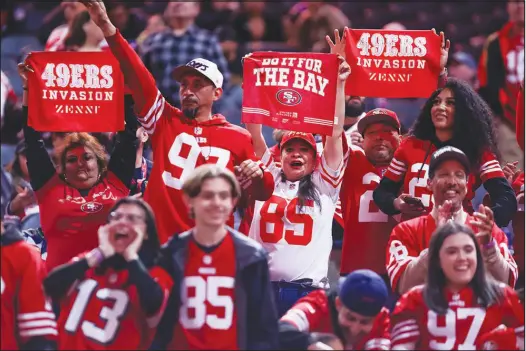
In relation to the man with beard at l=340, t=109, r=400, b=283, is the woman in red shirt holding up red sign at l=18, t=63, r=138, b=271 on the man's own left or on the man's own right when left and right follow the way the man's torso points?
on the man's own right

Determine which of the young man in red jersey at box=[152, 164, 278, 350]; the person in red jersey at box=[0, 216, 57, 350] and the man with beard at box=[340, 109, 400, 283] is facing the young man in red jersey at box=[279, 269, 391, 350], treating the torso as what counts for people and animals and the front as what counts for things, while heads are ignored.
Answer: the man with beard

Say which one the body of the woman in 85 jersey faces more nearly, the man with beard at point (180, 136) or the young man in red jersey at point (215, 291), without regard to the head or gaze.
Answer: the young man in red jersey

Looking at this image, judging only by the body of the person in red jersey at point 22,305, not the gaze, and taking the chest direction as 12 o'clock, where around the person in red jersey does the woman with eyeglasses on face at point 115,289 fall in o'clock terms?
The woman with eyeglasses on face is roughly at 8 o'clock from the person in red jersey.

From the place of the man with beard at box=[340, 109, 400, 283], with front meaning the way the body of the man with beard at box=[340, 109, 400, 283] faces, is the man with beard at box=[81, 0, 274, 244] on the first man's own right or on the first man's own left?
on the first man's own right

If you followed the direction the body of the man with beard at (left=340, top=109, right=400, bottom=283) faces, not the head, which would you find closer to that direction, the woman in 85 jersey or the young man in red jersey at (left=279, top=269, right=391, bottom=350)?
the young man in red jersey

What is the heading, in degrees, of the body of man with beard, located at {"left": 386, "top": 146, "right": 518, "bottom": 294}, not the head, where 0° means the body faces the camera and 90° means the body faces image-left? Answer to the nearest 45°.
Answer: approximately 0°
